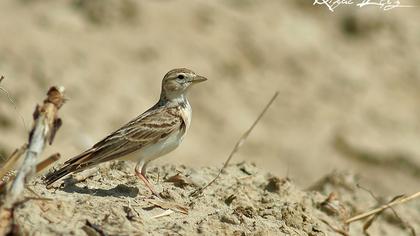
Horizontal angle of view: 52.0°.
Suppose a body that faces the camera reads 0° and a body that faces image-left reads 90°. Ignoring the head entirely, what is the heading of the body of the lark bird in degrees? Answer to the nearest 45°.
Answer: approximately 270°

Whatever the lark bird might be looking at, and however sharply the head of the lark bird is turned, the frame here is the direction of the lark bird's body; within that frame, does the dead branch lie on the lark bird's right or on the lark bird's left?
on the lark bird's right
